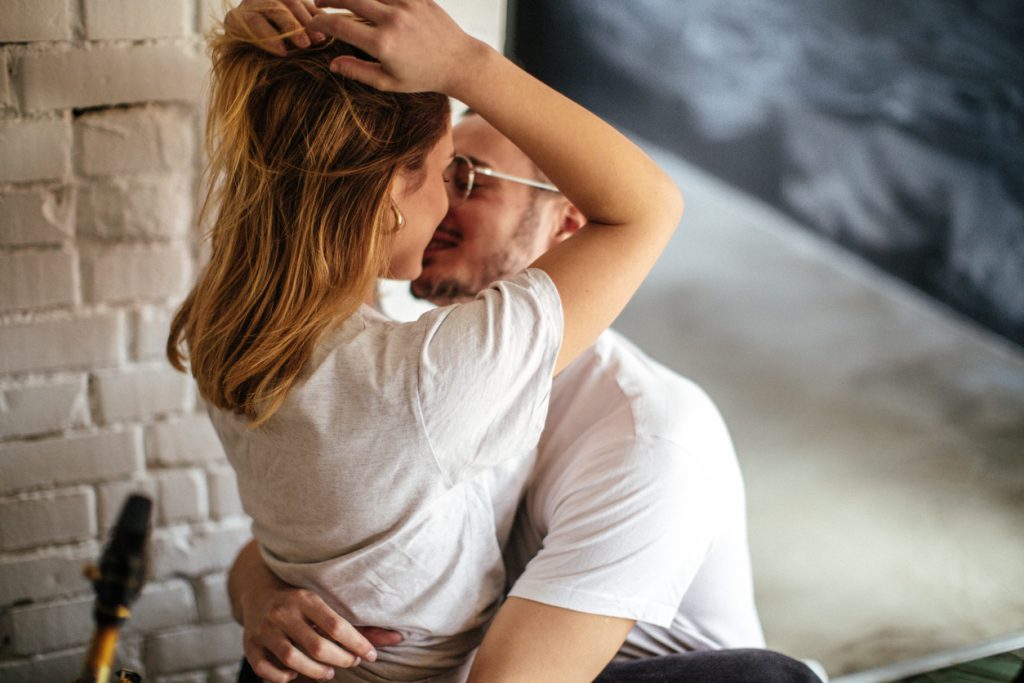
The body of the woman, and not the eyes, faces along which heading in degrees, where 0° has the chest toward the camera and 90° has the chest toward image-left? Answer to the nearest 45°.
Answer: approximately 225°

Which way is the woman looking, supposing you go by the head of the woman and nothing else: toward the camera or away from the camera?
away from the camera

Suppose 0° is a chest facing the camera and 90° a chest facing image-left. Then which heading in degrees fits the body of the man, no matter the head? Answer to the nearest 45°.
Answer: approximately 90°
